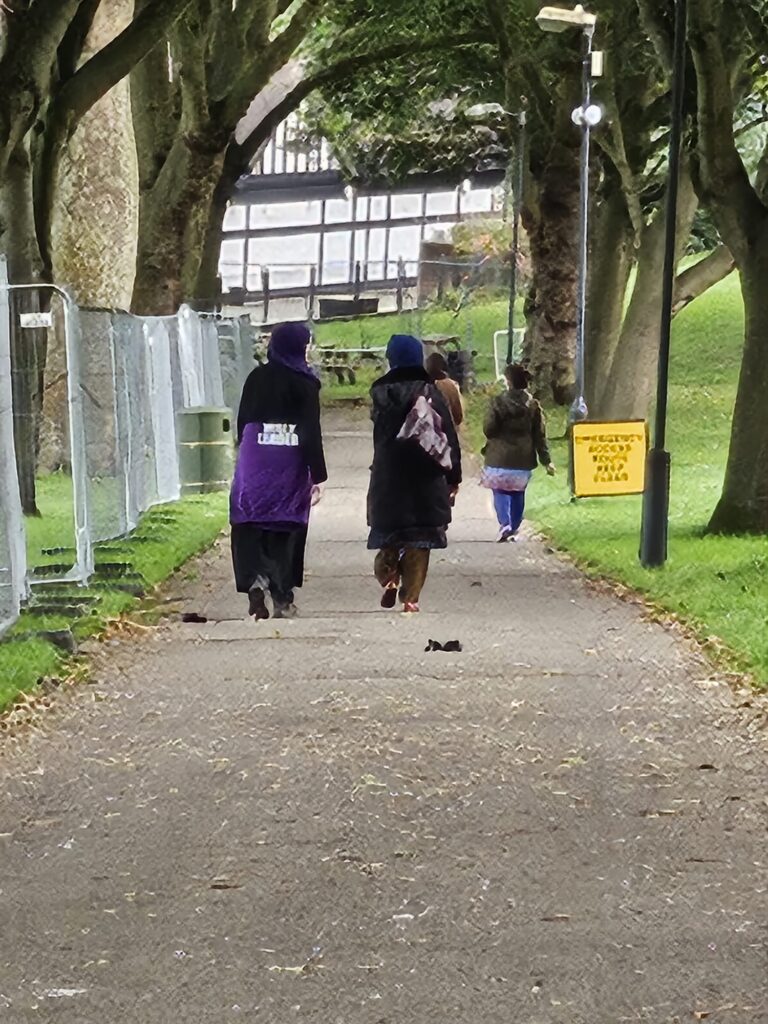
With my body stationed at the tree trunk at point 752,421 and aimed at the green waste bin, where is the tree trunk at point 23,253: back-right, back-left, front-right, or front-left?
front-left

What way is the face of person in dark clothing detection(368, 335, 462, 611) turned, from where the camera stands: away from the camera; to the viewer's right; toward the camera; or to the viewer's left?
away from the camera

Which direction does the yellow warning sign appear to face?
toward the camera

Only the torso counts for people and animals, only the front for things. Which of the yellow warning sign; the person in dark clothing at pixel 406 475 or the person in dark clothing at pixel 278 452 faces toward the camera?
the yellow warning sign

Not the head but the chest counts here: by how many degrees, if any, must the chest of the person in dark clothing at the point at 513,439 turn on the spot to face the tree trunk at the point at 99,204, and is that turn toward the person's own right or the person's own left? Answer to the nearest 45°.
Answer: approximately 45° to the person's own left

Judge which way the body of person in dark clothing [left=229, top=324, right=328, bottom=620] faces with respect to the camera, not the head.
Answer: away from the camera

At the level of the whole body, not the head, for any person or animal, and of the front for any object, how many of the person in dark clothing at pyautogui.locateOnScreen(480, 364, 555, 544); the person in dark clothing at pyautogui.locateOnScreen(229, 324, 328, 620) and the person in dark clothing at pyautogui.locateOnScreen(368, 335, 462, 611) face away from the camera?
3

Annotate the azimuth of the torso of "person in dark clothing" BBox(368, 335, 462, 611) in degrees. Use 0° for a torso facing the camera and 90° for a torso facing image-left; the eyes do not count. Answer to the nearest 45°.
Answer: approximately 180°

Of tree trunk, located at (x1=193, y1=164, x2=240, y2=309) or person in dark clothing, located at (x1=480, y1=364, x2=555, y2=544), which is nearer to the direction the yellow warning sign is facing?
the person in dark clothing

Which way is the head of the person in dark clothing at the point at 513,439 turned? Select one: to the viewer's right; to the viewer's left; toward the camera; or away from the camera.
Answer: away from the camera

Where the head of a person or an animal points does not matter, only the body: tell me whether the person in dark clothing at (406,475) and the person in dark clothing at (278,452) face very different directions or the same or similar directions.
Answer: same or similar directions

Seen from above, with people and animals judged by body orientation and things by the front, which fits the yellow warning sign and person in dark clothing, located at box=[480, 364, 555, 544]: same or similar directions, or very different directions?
very different directions

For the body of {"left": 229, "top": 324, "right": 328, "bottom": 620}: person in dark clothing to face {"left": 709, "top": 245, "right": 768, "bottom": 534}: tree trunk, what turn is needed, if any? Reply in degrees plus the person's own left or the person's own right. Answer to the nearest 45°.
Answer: approximately 45° to the person's own right

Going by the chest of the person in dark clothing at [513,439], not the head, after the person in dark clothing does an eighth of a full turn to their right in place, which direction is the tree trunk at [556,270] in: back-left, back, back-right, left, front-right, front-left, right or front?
front-left

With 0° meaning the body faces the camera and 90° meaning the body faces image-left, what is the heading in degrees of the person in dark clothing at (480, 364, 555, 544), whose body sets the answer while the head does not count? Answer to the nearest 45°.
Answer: approximately 180°

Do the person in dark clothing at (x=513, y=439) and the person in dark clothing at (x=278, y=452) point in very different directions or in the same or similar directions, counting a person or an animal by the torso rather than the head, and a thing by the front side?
same or similar directions

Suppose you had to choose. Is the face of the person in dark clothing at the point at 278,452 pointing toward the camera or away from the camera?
away from the camera

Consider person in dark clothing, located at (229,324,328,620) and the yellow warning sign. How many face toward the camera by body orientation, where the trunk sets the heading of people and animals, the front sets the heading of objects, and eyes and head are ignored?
1
